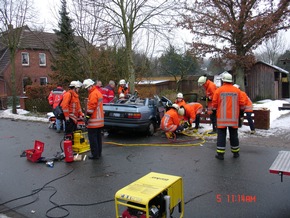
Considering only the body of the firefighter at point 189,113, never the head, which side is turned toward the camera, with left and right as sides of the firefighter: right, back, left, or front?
left

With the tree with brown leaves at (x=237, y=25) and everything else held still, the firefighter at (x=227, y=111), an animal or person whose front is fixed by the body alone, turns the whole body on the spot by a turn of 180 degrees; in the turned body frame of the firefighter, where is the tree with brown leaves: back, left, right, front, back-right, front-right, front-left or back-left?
back

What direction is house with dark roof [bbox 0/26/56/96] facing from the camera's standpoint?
toward the camera

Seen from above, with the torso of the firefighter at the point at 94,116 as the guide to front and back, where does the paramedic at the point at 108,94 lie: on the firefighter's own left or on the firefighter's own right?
on the firefighter's own right

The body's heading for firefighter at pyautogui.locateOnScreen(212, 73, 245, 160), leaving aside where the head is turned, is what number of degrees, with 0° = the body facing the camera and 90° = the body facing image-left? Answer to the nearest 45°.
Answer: approximately 180°

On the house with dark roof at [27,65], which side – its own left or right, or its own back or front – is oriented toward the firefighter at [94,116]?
front

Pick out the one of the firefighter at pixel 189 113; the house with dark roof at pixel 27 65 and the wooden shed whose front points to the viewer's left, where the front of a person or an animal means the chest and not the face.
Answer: the firefighter

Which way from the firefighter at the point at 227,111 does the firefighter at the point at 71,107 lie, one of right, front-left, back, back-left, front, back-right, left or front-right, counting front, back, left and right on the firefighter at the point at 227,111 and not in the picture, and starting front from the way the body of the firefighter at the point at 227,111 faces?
left

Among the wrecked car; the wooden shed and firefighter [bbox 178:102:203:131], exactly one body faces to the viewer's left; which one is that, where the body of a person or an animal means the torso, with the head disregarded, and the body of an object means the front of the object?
the firefighter

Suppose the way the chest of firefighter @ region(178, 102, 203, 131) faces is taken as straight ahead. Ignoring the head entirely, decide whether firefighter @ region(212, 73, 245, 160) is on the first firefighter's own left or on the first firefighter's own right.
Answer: on the first firefighter's own left
